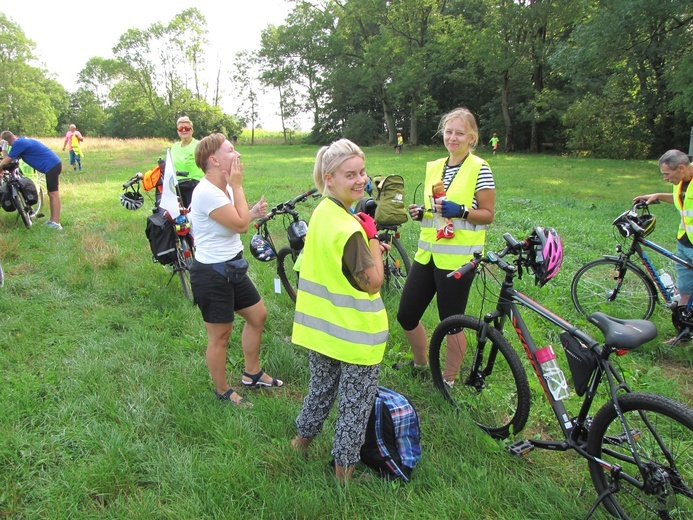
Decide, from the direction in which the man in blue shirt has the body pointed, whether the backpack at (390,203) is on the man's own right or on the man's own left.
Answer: on the man's own left

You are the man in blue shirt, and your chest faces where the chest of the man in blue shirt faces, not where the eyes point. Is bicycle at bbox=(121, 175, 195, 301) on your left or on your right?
on your left

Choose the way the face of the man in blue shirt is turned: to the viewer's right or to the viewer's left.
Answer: to the viewer's left

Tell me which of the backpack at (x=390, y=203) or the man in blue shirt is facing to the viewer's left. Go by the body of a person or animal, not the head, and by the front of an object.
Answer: the man in blue shirt

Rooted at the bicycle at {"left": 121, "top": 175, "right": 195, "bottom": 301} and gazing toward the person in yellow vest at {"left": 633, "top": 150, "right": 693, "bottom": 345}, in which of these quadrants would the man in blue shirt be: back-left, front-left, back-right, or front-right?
back-left

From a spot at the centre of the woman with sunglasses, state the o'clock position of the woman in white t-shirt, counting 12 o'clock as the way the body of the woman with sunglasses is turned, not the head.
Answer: The woman in white t-shirt is roughly at 12 o'clock from the woman with sunglasses.

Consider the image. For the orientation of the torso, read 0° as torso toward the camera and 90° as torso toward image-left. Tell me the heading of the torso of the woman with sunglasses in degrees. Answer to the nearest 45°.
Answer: approximately 0°

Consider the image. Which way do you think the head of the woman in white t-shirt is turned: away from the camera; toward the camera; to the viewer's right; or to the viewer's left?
to the viewer's right
